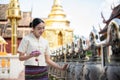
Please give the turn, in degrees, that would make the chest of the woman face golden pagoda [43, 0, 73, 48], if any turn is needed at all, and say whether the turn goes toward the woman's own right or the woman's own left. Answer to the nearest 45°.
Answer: approximately 135° to the woman's own left

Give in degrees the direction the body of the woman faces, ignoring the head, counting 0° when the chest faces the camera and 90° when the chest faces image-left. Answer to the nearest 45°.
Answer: approximately 315°
